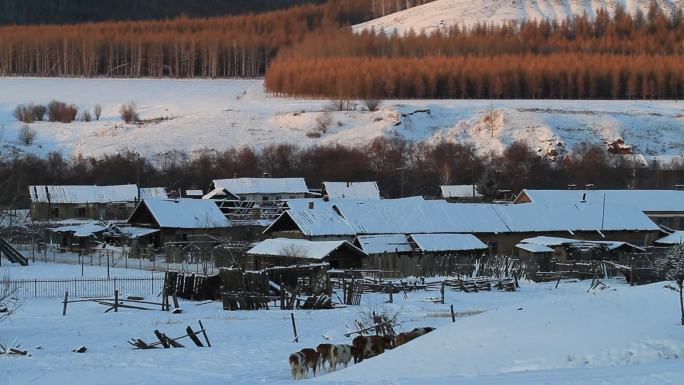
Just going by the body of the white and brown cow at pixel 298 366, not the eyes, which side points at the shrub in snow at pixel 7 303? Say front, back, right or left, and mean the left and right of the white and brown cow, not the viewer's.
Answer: right

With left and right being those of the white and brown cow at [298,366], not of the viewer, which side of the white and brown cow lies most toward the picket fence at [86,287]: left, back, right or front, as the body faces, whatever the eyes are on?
right

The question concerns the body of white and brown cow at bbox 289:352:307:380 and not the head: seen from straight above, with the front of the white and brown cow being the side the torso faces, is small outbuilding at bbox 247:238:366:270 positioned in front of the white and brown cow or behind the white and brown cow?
behind

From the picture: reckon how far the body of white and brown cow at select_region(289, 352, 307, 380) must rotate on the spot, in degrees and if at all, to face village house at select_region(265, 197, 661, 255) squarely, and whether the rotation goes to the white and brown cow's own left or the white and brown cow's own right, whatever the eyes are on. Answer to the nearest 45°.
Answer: approximately 135° to the white and brown cow's own right

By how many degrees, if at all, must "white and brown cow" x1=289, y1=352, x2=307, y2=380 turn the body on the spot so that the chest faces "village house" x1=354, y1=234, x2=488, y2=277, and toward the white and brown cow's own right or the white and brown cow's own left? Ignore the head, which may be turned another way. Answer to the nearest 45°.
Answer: approximately 135° to the white and brown cow's own right

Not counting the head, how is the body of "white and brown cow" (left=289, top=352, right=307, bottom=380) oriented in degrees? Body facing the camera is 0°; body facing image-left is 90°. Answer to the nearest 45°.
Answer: approximately 45°
